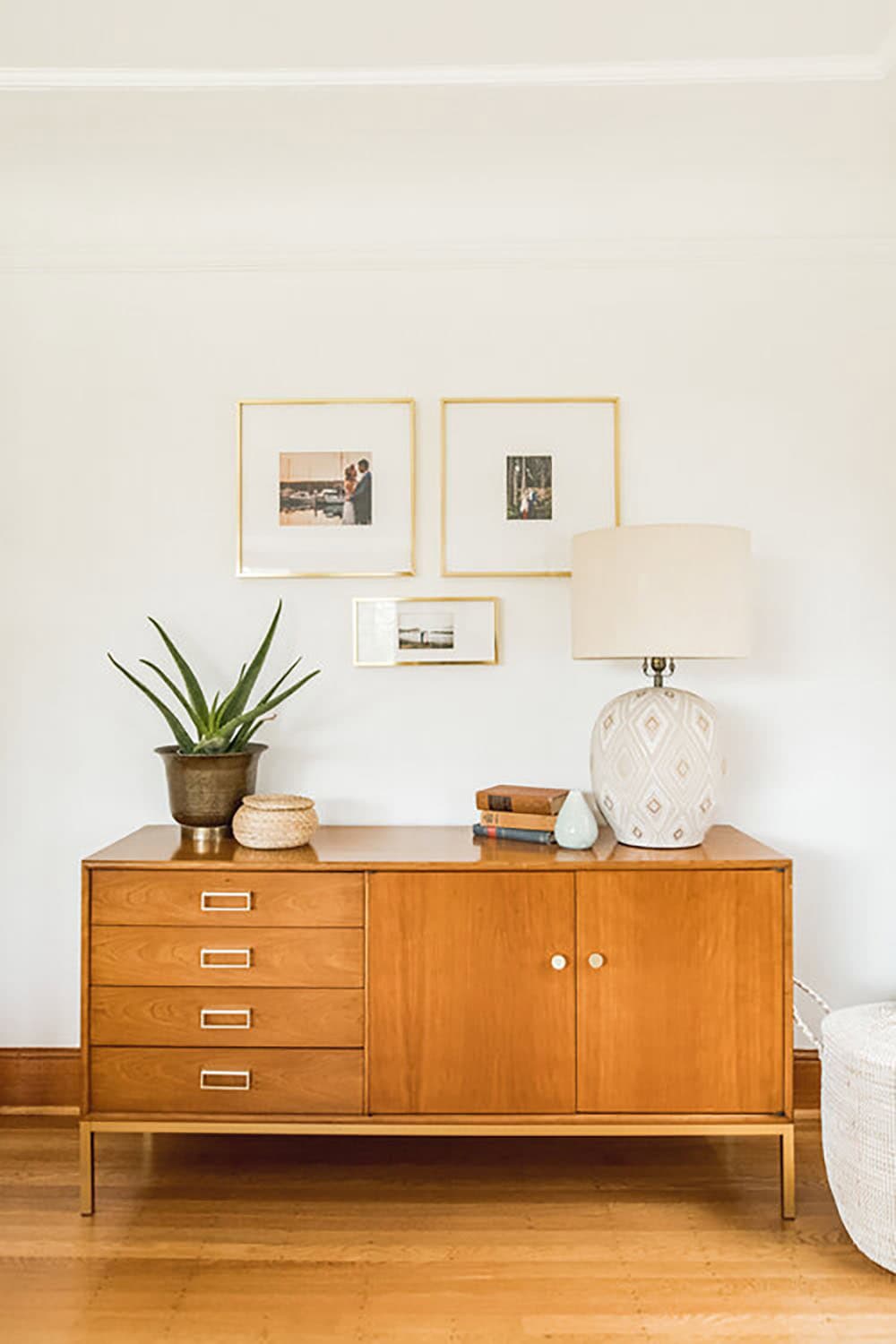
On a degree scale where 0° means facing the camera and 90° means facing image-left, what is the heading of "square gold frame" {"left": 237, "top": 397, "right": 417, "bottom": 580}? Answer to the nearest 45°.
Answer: approximately 0°

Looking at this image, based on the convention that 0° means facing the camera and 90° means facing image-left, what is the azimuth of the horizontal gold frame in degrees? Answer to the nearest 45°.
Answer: approximately 0°

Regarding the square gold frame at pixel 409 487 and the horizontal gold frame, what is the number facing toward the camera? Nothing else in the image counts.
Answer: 2

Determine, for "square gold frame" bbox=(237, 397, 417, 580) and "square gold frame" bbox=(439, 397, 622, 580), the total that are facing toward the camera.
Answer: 2
